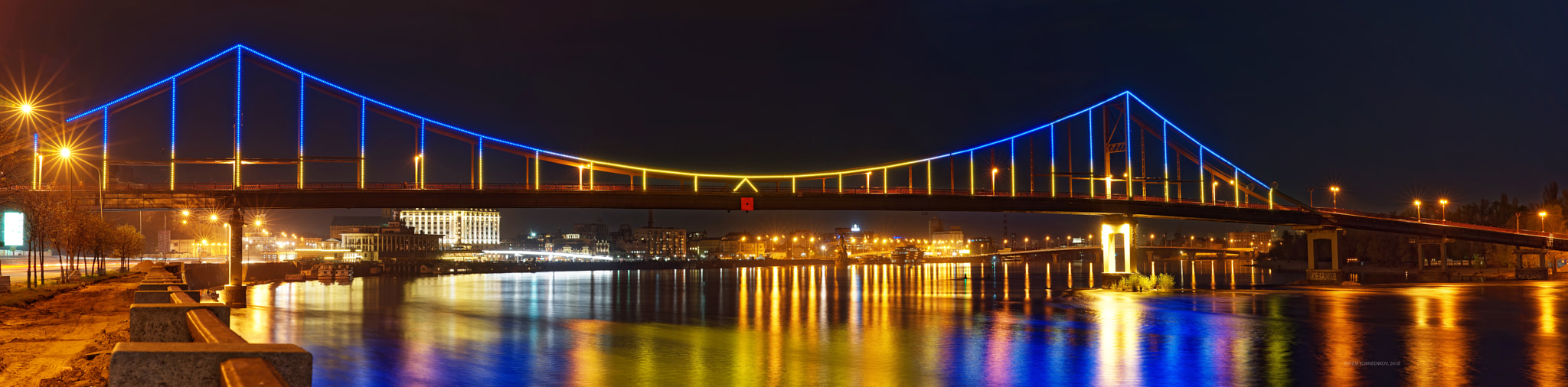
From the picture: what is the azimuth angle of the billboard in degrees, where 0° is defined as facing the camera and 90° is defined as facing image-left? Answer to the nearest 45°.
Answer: approximately 0°

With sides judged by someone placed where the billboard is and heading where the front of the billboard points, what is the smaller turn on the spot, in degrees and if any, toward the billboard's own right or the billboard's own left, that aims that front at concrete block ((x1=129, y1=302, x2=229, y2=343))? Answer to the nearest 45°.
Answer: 0° — it already faces it

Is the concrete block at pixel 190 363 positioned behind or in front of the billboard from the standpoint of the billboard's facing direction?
in front

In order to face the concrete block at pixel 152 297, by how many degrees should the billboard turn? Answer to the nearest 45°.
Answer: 0° — it already faces it
